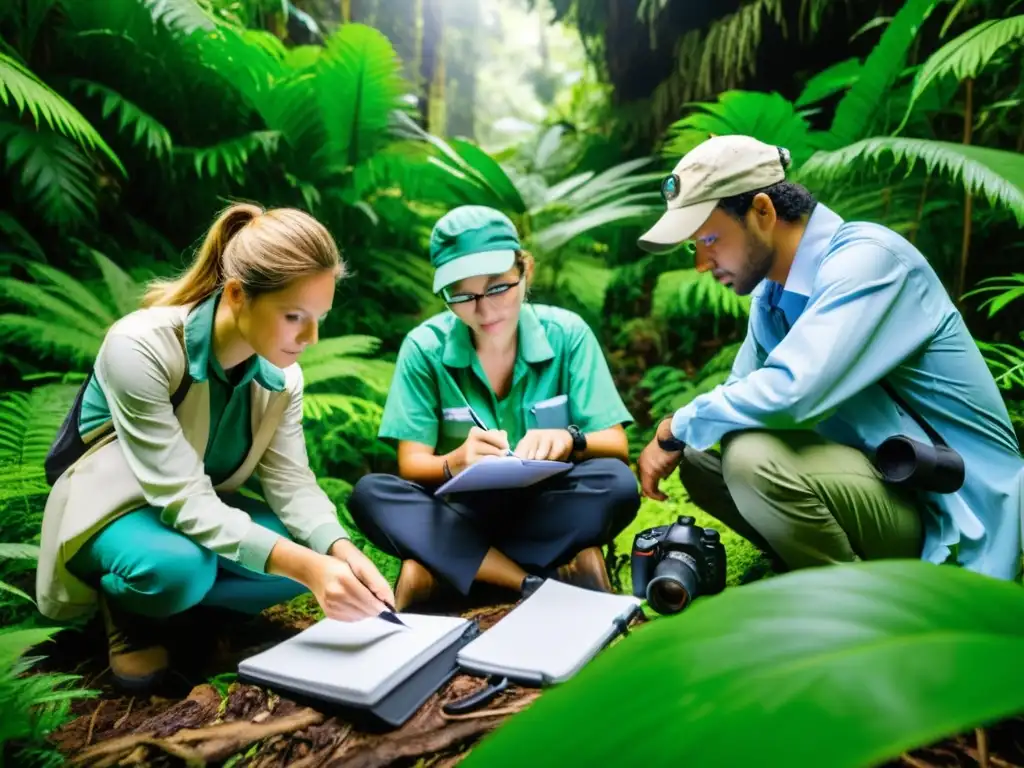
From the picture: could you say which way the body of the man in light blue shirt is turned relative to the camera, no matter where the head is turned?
to the viewer's left

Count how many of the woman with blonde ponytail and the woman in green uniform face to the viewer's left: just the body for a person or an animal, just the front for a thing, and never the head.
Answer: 0

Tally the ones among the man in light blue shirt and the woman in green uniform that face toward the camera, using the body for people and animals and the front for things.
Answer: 1

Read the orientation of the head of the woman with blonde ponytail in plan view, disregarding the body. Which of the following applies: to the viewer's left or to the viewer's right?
to the viewer's right

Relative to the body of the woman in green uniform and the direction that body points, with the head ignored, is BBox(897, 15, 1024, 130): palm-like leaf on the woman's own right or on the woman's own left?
on the woman's own left

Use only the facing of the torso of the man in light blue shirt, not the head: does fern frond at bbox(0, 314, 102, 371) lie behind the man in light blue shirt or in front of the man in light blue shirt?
in front

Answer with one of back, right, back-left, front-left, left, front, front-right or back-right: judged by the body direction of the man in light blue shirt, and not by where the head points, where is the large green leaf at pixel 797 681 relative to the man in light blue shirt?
left

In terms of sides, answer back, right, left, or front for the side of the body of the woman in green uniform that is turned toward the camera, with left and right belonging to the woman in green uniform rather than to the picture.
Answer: front

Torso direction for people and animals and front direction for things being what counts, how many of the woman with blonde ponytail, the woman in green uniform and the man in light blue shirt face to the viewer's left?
1

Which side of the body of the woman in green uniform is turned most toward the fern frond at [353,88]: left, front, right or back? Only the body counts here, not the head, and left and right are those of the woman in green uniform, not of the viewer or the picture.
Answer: back
